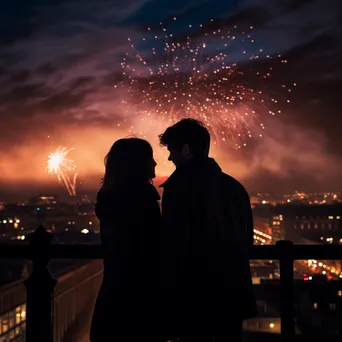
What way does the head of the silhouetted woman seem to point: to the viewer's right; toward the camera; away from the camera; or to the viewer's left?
to the viewer's right

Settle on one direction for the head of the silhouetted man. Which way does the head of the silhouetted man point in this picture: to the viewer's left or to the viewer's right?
to the viewer's left

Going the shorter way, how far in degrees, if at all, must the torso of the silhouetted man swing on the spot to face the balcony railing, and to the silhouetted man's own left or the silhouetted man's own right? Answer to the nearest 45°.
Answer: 0° — they already face it

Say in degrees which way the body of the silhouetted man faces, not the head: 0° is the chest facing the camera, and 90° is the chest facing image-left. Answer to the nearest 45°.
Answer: approximately 135°
